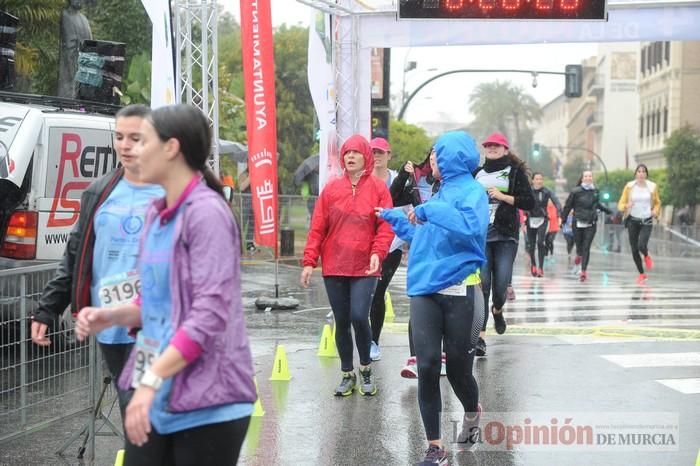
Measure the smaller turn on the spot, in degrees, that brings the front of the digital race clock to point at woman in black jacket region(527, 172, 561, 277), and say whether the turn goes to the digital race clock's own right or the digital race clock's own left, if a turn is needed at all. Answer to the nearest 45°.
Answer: approximately 180°

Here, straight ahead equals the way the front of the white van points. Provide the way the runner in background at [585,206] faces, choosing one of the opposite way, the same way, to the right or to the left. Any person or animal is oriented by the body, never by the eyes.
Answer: the opposite way

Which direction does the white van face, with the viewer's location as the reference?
facing away from the viewer and to the right of the viewer

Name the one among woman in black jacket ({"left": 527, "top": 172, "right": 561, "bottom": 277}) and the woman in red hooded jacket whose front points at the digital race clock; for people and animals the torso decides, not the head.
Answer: the woman in black jacket

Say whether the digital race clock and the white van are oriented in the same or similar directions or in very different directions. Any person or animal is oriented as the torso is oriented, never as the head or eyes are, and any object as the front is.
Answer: very different directions

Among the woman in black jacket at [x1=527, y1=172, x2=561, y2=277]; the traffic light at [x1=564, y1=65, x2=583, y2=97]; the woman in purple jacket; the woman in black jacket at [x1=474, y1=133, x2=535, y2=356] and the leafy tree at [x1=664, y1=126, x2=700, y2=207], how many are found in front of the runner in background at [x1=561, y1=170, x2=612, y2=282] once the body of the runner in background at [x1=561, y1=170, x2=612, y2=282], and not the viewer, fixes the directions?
2

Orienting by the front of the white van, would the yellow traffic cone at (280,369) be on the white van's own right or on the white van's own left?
on the white van's own right

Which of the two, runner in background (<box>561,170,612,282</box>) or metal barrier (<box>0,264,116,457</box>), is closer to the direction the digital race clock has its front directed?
the metal barrier

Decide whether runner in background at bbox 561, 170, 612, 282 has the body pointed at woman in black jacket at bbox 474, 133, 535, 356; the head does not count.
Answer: yes

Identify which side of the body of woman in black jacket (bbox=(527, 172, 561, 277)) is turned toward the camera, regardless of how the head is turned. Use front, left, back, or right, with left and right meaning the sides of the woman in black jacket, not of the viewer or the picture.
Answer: front

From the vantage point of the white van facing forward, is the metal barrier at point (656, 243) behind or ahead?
ahead

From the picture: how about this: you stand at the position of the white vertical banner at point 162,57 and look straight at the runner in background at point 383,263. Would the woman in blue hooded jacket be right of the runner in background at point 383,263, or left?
right

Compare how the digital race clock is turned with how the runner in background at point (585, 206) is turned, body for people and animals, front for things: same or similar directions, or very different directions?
same or similar directions

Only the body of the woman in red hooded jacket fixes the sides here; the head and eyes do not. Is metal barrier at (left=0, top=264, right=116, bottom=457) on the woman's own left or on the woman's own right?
on the woman's own right
